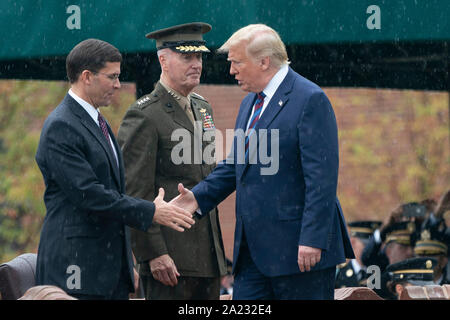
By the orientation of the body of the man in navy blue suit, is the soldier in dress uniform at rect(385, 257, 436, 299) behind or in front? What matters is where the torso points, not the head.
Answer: behind

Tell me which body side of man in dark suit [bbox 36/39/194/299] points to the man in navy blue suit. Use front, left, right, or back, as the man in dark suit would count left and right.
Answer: front

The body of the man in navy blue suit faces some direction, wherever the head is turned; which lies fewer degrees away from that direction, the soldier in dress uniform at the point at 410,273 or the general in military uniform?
the general in military uniform

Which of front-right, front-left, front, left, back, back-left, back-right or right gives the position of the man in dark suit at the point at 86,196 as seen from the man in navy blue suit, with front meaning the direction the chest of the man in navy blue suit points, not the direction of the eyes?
front-right

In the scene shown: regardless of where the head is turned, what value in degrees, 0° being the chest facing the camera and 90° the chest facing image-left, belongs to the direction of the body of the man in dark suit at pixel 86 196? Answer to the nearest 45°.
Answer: approximately 270°

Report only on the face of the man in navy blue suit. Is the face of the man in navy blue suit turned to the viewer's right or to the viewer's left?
to the viewer's left

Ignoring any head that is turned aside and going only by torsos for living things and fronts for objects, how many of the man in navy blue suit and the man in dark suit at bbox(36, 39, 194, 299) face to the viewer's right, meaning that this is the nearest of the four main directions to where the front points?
1

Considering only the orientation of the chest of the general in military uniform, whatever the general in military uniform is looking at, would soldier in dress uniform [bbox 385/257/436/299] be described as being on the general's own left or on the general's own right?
on the general's own left
